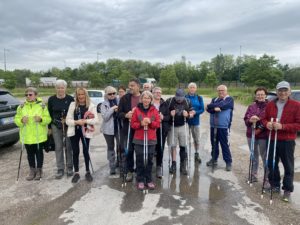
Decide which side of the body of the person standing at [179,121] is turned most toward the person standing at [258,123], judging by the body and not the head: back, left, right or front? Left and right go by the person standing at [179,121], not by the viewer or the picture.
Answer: left

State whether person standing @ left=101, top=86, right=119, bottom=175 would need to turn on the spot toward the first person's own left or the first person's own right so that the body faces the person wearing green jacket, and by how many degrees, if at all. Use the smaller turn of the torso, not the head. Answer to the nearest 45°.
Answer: approximately 135° to the first person's own right

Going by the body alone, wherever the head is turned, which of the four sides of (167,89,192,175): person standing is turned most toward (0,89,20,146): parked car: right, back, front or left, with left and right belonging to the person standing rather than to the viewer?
right

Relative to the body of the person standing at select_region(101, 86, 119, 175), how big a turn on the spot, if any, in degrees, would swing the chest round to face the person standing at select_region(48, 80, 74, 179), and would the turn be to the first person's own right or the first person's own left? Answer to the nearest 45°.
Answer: approximately 135° to the first person's own right

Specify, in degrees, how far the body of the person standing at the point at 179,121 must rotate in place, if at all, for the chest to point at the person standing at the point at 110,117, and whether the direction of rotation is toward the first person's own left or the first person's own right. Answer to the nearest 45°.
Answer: approximately 90° to the first person's own right

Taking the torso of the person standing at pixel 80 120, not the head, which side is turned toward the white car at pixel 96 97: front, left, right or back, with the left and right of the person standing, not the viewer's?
back

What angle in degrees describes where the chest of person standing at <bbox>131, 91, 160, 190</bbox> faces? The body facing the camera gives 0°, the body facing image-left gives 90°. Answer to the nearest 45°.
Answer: approximately 0°
